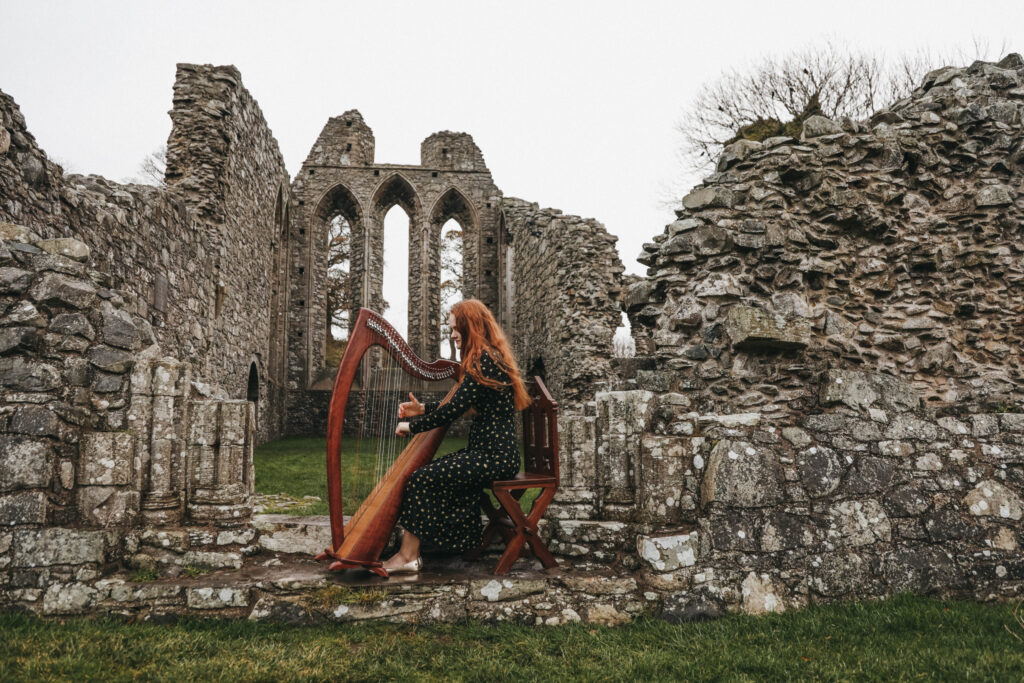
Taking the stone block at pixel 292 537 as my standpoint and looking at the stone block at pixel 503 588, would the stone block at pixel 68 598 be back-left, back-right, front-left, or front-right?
back-right

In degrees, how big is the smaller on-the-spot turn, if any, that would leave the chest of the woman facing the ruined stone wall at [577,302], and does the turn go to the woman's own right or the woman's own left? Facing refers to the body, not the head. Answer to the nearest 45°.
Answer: approximately 90° to the woman's own right

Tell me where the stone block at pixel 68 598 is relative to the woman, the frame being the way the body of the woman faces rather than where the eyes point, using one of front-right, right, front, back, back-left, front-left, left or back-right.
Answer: front

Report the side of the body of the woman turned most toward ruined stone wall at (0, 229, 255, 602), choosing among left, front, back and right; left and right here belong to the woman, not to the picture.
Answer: front

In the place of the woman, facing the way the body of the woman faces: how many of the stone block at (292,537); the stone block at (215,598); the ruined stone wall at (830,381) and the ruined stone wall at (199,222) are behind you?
1

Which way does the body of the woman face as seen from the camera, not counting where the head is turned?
to the viewer's left

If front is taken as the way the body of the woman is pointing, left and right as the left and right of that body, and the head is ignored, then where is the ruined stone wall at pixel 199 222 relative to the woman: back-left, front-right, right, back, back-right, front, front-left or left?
front-right

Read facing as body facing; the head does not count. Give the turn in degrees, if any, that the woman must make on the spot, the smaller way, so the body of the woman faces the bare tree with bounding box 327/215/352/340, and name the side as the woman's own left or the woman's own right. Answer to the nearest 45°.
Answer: approximately 90° to the woman's own right

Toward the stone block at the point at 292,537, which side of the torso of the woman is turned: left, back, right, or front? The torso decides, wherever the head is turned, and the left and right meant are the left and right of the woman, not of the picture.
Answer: front

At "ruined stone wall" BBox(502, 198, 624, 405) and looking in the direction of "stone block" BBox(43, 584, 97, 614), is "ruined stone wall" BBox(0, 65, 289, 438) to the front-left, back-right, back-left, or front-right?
front-right

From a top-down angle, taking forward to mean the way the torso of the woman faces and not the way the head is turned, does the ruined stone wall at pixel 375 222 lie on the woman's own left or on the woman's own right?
on the woman's own right

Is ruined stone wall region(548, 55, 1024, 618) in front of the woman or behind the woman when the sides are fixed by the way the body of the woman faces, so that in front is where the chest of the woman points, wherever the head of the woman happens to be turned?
behind

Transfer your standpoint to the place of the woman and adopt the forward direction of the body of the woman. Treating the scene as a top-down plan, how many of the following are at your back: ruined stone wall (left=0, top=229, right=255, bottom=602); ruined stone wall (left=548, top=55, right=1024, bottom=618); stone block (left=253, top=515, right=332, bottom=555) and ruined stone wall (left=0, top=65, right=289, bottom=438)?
1

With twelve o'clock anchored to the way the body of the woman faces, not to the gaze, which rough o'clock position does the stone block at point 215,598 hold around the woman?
The stone block is roughly at 12 o'clock from the woman.
